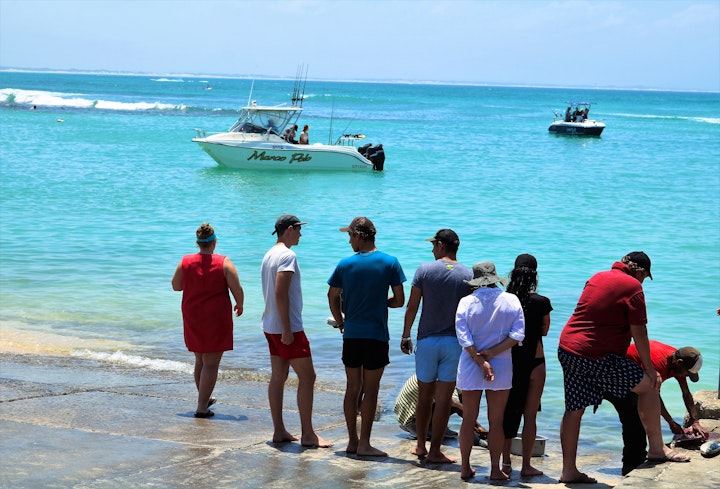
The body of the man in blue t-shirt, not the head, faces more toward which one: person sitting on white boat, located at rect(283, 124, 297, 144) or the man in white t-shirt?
the person sitting on white boat

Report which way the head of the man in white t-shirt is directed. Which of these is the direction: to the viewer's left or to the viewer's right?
to the viewer's right

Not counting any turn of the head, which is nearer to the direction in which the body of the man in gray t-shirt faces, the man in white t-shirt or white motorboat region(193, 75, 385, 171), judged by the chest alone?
the white motorboat

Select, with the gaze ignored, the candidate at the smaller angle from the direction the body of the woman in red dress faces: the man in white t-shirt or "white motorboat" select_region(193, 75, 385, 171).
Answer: the white motorboat

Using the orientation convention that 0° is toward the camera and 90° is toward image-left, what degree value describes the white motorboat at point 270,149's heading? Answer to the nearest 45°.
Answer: approximately 90°

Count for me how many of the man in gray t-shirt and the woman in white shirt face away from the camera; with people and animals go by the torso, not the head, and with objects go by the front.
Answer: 2

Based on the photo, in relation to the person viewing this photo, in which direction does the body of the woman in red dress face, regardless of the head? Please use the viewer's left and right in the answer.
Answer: facing away from the viewer

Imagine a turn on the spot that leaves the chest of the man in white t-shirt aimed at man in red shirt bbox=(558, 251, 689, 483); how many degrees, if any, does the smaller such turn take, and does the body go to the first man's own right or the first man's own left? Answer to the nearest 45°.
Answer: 0° — they already face them

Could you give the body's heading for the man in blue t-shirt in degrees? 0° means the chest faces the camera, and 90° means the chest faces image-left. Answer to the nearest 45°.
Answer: approximately 180°

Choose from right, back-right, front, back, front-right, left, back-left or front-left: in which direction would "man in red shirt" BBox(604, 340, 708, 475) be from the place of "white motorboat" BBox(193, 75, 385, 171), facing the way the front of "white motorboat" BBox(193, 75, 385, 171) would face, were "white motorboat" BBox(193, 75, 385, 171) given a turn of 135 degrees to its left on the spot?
front-right

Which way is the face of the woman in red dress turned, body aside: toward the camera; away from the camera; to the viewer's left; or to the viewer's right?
away from the camera

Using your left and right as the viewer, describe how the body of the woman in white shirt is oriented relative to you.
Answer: facing away from the viewer

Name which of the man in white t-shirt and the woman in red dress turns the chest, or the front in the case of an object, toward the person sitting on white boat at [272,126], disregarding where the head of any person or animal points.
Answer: the woman in red dress

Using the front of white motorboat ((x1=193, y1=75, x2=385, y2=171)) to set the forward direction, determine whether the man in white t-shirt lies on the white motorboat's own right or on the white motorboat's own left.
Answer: on the white motorboat's own left

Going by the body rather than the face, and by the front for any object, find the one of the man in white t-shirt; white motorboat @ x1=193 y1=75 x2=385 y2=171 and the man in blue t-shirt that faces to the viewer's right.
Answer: the man in white t-shirt

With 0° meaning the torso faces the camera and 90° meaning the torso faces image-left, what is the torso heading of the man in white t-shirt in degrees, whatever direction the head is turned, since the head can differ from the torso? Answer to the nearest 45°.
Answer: approximately 270°

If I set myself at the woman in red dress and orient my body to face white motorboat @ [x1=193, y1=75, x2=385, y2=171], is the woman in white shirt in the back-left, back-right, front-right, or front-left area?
back-right

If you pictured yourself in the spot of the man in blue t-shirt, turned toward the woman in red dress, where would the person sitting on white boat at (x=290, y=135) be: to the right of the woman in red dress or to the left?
right

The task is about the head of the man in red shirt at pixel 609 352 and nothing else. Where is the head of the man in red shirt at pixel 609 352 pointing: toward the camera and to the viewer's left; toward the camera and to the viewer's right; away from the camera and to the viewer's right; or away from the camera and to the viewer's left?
away from the camera and to the viewer's right

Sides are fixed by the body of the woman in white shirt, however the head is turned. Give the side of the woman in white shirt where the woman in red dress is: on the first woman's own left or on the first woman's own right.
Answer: on the first woman's own left
